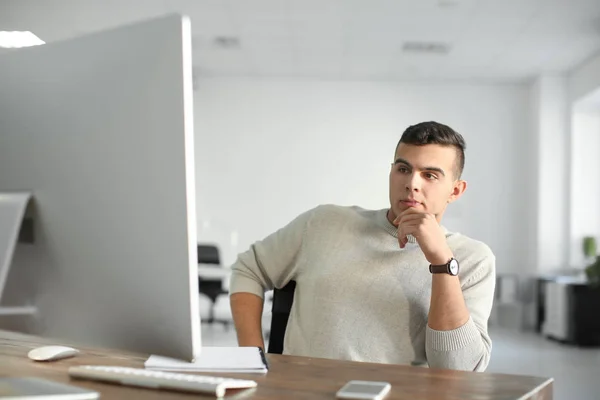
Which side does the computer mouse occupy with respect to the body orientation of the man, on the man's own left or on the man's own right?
on the man's own right

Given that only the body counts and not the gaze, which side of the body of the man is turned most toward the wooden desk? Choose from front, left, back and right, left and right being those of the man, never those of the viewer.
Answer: front

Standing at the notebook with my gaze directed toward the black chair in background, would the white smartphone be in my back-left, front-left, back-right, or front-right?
back-right

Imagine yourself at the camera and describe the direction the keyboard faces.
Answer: facing away from the viewer and to the right of the viewer

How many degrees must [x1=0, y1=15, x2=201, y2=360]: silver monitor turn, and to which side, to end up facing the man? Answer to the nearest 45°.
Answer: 0° — it already faces them

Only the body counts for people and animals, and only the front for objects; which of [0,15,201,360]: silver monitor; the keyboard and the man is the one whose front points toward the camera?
the man

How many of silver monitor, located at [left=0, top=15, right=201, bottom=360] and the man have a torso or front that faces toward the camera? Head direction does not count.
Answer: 1
